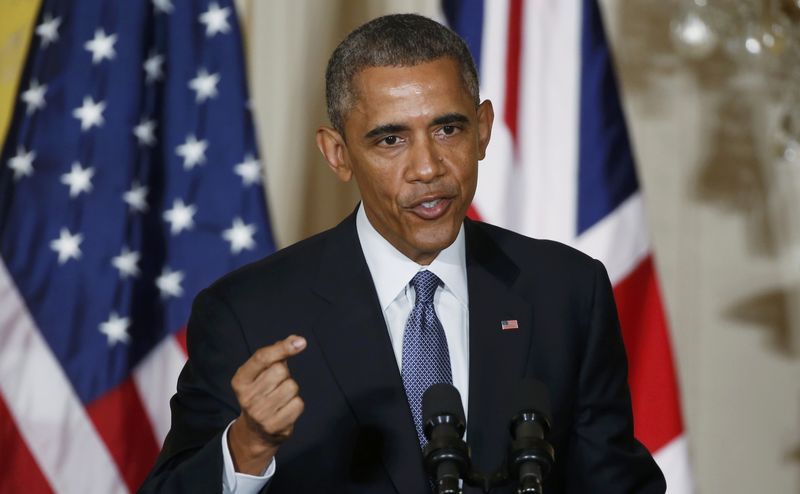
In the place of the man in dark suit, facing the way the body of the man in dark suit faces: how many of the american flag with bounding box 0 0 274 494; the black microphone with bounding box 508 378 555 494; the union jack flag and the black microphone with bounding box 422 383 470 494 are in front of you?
2

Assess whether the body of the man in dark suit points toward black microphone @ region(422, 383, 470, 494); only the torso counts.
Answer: yes

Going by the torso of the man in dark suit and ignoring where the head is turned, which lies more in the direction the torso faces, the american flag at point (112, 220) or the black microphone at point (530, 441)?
the black microphone

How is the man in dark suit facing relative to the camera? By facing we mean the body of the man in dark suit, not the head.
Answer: toward the camera

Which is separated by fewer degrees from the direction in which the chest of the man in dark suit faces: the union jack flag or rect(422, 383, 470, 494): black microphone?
the black microphone

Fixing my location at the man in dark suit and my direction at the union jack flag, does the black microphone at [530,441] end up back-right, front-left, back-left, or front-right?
back-right

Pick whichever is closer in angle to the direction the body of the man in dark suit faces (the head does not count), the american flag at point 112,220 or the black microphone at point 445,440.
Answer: the black microphone

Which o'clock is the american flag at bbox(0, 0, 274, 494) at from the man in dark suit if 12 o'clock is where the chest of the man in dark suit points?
The american flag is roughly at 5 o'clock from the man in dark suit.

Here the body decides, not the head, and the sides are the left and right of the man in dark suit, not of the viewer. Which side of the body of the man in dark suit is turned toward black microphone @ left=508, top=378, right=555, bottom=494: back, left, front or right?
front

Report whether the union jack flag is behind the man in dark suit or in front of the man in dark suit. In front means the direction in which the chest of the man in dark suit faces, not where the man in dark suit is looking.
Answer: behind
